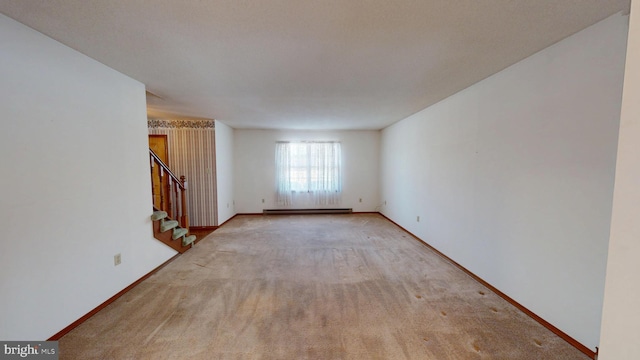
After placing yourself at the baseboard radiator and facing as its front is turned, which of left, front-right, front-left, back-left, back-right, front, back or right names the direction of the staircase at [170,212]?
front-right

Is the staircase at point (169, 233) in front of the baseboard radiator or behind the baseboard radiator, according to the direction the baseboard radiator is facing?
in front

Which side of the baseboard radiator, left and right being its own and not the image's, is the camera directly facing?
front
